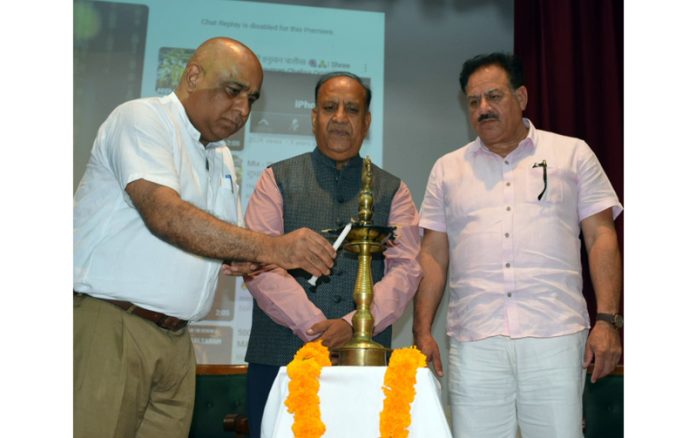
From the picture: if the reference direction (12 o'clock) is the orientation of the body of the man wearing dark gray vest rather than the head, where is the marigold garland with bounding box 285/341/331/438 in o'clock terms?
The marigold garland is roughly at 12 o'clock from the man wearing dark gray vest.

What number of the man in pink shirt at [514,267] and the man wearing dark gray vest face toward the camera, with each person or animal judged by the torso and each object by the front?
2

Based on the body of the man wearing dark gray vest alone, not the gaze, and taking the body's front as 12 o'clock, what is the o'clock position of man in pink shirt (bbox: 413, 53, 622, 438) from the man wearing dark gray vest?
The man in pink shirt is roughly at 9 o'clock from the man wearing dark gray vest.

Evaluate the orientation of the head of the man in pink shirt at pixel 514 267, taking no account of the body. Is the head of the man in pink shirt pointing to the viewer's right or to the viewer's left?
to the viewer's left

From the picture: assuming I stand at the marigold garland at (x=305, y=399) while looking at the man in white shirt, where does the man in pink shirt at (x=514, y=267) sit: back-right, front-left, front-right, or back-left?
back-right

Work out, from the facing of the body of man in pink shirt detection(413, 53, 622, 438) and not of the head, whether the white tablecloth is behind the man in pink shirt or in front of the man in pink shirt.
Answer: in front

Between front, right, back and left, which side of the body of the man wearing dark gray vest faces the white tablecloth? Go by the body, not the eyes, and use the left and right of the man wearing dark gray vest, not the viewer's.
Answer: front

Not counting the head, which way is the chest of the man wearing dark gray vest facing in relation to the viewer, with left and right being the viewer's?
facing the viewer

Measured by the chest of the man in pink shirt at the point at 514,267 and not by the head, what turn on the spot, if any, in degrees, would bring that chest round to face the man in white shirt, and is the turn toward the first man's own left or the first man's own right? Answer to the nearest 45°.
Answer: approximately 45° to the first man's own right

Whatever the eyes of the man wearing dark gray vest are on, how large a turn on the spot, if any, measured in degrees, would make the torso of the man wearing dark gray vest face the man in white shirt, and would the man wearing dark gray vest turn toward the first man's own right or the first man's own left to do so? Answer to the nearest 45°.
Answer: approximately 45° to the first man's own right

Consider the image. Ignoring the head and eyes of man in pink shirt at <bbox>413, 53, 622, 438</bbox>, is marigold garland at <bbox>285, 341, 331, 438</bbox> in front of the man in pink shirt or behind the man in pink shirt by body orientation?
in front

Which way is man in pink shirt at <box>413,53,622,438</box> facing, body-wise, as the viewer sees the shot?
toward the camera
